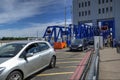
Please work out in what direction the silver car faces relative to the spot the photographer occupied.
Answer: facing the viewer and to the left of the viewer
